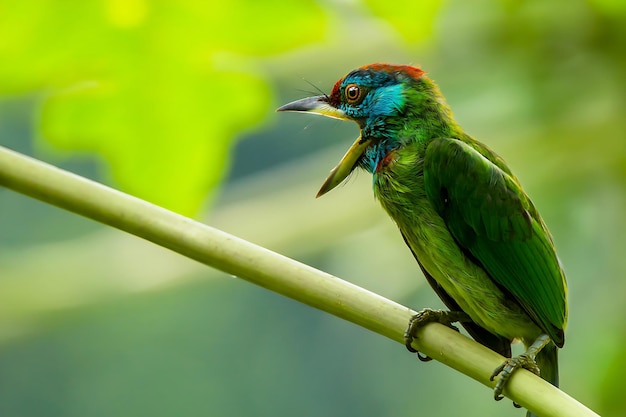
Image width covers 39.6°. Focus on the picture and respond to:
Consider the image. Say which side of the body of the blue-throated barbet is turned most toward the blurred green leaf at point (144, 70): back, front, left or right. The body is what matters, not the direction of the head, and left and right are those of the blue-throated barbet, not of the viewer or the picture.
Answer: front

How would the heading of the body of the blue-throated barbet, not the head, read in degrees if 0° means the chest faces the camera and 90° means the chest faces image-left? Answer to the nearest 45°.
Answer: approximately 90°
